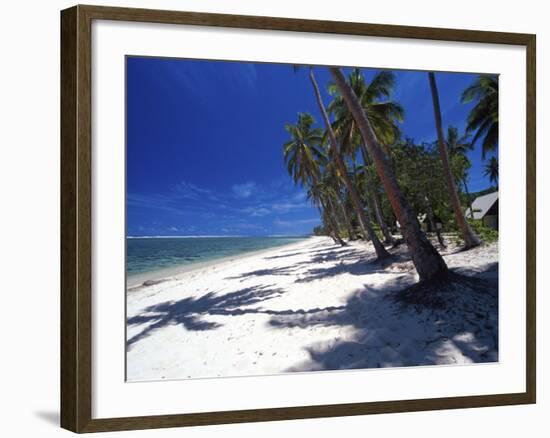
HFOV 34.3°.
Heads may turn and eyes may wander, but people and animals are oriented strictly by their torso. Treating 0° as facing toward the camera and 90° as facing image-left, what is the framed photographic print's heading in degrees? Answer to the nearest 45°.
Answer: approximately 315°
